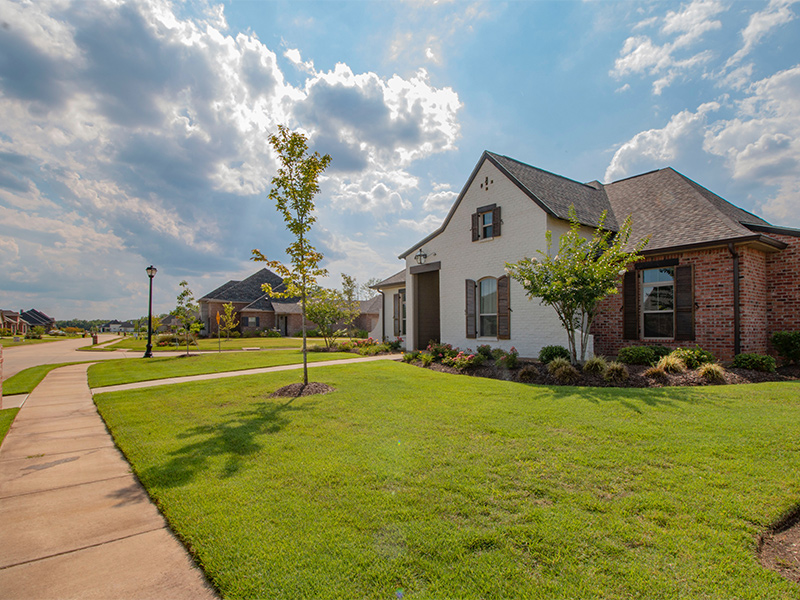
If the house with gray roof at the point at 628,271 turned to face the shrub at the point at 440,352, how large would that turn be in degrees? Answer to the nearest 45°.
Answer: approximately 45° to its right

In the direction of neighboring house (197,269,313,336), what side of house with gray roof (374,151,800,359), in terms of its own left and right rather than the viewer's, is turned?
right

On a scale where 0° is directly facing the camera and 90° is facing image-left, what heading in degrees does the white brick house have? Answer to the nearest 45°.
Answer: approximately 45°

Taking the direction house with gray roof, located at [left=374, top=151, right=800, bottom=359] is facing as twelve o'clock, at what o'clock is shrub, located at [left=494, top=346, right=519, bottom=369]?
The shrub is roughly at 12 o'clock from the house with gray roof.
